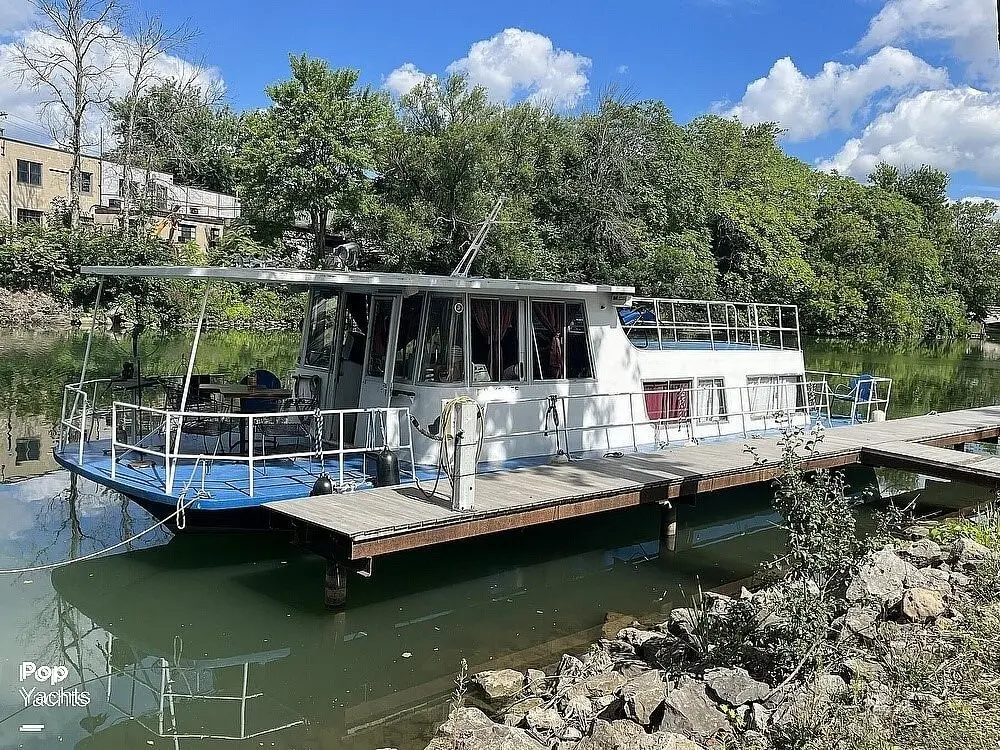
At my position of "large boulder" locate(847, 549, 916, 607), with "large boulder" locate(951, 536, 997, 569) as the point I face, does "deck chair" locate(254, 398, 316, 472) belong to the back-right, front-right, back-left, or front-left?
back-left

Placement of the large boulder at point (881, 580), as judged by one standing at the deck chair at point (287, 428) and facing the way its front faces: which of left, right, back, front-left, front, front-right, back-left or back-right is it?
left

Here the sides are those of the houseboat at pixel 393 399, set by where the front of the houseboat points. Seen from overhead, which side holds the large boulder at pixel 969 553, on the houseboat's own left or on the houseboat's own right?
on the houseboat's own left

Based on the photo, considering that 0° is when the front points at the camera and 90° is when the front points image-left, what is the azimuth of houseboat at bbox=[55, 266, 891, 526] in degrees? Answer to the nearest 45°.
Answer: approximately 45°

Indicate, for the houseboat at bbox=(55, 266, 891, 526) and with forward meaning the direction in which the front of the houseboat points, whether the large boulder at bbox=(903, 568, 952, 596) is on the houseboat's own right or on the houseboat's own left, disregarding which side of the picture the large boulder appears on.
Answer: on the houseboat's own left

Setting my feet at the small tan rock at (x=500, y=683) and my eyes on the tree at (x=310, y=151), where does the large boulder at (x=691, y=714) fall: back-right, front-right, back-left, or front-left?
back-right

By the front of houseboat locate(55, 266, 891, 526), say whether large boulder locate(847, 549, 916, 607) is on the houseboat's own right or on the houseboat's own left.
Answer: on the houseboat's own left

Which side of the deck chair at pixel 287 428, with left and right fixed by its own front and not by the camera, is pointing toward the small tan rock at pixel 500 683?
left

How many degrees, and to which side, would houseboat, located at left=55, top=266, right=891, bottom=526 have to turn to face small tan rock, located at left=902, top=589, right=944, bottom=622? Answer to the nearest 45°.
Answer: approximately 90° to its left

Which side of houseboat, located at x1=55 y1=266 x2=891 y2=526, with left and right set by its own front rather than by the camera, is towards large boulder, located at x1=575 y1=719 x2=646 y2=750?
left

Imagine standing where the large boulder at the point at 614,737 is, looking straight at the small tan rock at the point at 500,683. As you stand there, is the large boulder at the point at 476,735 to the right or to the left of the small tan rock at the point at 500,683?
left
